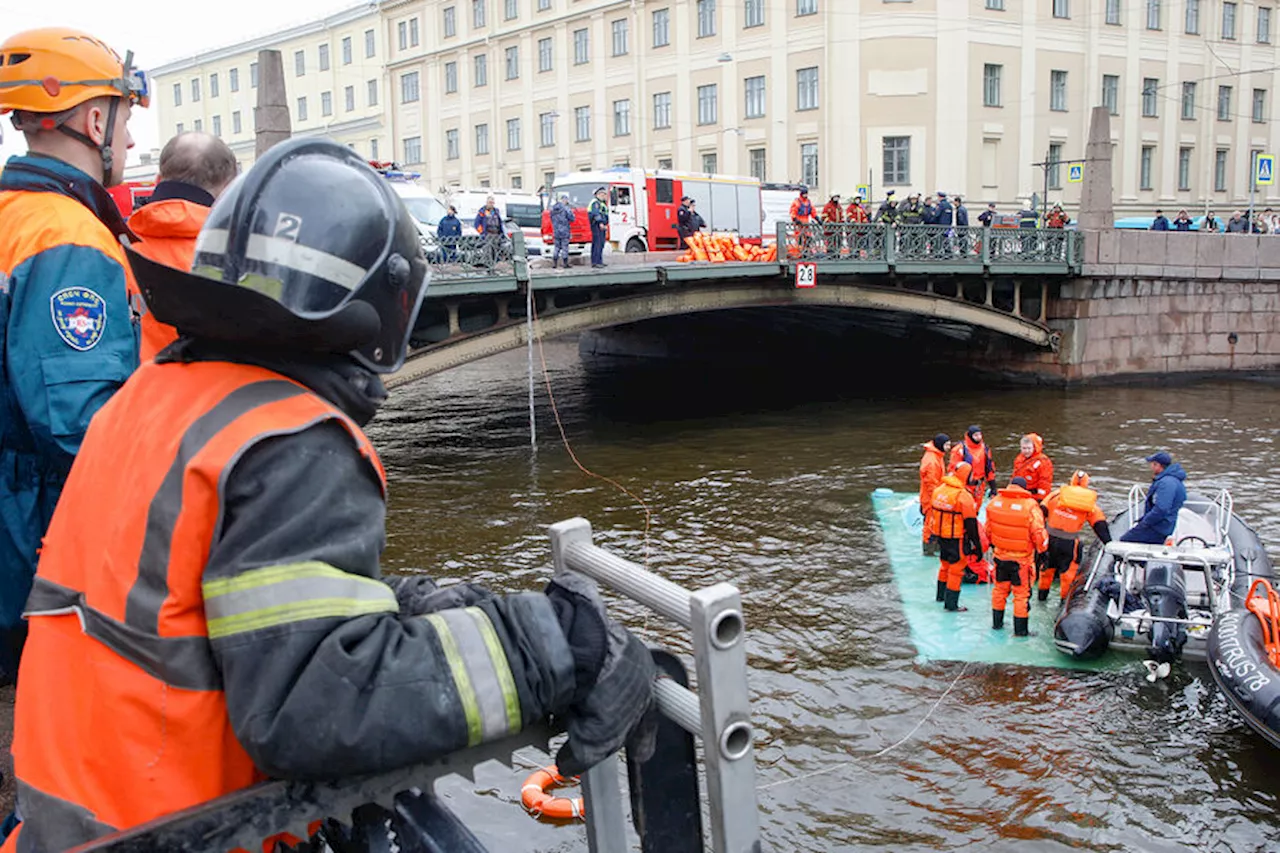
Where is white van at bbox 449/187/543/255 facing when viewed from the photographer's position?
facing to the left of the viewer

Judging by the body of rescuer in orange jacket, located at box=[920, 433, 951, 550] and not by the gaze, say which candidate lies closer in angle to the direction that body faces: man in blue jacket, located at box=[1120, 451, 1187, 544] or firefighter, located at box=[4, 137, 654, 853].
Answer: the man in blue jacket

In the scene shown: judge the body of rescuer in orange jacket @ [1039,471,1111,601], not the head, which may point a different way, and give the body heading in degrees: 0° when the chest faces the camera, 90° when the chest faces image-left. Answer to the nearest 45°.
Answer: approximately 180°

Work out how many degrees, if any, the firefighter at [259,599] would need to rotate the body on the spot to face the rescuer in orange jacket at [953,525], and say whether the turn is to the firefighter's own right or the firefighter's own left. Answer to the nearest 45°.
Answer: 0° — they already face them

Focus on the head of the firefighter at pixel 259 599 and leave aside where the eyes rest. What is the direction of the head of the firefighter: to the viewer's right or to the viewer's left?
to the viewer's right

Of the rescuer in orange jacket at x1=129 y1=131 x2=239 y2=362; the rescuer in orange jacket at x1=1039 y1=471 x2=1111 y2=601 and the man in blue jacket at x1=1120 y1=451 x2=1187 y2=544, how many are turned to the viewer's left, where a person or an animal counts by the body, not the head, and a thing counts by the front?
1

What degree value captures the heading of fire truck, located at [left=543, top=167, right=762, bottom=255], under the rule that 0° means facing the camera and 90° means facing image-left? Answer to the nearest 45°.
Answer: approximately 45°

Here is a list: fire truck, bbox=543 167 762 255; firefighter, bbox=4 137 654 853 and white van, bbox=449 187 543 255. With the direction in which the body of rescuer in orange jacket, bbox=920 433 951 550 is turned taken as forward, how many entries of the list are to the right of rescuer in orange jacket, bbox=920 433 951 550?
1

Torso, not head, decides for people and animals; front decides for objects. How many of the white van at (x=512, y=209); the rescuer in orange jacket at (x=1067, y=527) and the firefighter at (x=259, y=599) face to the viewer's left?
1

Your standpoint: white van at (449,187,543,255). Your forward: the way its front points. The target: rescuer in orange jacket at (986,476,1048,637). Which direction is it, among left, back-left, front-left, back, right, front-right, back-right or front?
left

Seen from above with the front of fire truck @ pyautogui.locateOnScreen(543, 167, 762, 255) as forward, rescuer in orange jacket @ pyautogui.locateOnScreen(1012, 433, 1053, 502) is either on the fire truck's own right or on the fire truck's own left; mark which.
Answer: on the fire truck's own left

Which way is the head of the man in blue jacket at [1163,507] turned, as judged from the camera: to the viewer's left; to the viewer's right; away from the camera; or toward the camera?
to the viewer's left
